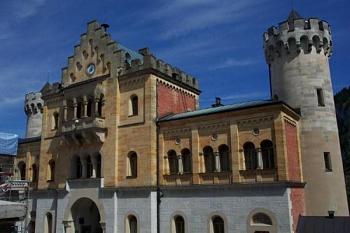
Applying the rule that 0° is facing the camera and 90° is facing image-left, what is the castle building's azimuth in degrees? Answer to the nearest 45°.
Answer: approximately 45°
